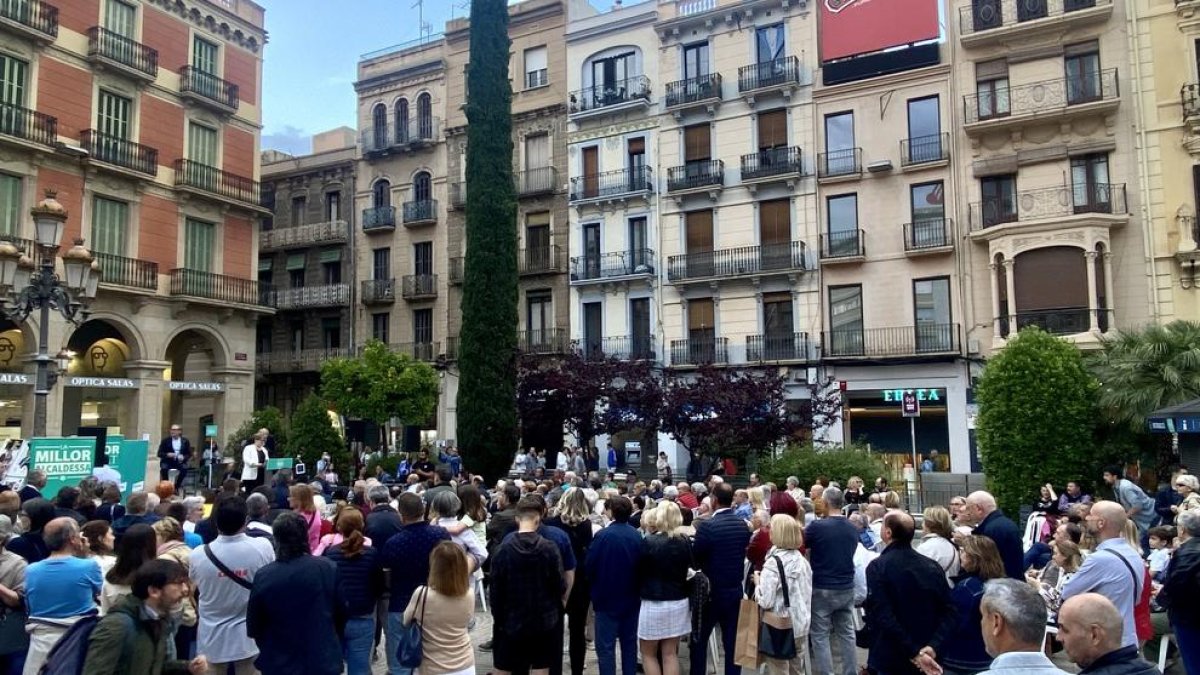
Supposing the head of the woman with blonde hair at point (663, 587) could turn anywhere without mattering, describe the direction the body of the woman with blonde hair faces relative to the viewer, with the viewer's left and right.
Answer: facing away from the viewer

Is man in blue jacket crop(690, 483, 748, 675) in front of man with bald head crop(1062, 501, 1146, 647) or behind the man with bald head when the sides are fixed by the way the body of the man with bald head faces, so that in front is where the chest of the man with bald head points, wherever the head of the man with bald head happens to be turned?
in front

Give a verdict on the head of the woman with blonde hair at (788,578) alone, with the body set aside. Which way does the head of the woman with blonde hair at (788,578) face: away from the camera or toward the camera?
away from the camera

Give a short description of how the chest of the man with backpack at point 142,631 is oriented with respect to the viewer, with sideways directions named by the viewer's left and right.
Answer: facing to the right of the viewer

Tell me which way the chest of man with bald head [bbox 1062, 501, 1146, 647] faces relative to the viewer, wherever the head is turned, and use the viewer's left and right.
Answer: facing away from the viewer and to the left of the viewer

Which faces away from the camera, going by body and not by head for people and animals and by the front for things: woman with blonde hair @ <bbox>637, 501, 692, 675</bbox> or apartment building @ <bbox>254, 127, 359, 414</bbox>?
the woman with blonde hair

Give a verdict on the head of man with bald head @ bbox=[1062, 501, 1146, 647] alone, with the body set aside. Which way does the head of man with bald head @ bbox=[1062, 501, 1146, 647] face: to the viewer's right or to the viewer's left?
to the viewer's left

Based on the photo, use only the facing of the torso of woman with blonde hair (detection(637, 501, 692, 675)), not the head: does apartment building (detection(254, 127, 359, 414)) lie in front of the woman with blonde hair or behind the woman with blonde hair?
in front

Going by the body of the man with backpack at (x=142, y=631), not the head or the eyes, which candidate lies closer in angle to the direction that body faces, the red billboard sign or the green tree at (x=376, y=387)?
the red billboard sign

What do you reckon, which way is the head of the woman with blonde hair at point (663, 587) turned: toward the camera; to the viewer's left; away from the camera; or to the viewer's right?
away from the camera
